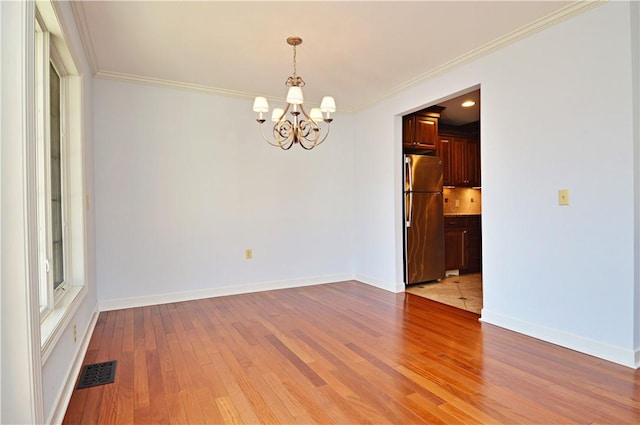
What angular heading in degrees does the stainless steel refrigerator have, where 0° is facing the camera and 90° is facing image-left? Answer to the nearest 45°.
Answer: approximately 315°

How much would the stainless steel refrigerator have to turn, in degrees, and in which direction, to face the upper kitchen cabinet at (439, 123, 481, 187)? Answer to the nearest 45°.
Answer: approximately 90° to its left

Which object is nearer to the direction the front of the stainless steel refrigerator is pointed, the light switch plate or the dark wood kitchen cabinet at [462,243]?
the light switch plate

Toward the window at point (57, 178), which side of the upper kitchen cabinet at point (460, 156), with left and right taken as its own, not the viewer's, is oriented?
right

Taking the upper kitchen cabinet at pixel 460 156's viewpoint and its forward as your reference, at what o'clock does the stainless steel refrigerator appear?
The stainless steel refrigerator is roughly at 2 o'clock from the upper kitchen cabinet.

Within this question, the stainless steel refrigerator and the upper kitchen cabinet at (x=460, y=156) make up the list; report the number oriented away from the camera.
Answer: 0

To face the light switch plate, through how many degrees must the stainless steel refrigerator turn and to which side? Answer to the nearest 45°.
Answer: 0° — it already faces it

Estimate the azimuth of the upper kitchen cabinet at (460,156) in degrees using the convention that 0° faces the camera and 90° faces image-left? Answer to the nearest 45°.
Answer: approximately 315°

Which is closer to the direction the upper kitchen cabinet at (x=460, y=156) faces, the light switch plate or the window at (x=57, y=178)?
the light switch plate
